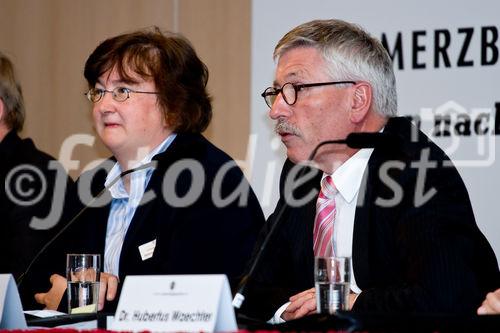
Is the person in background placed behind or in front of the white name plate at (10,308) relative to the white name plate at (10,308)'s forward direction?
behind

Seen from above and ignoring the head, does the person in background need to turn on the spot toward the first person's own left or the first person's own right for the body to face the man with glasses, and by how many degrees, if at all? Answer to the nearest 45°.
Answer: approximately 90° to the first person's own left

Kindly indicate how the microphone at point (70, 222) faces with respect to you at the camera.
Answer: facing to the right of the viewer

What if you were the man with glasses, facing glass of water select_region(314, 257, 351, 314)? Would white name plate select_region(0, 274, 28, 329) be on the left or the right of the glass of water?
right

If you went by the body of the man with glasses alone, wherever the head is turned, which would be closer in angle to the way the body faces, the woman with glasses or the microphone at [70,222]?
the microphone

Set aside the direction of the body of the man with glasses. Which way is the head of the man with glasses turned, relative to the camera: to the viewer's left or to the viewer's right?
to the viewer's left

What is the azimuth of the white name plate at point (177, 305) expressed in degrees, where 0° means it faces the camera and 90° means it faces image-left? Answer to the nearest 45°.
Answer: approximately 45°

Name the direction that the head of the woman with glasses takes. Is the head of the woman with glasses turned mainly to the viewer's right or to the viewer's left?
to the viewer's left
